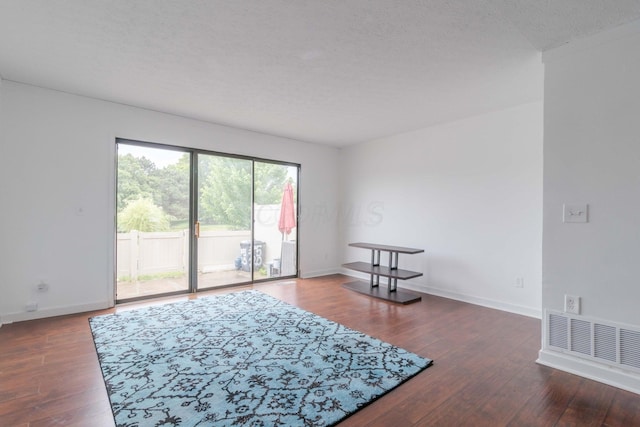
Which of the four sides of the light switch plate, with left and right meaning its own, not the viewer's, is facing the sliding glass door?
right

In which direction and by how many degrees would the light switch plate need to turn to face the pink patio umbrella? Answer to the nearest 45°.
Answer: approximately 90° to its right

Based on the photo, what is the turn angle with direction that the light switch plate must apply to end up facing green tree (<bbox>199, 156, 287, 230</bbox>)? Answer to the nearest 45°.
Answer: approximately 90° to its right

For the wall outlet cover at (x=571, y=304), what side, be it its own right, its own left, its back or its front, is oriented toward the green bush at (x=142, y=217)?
right

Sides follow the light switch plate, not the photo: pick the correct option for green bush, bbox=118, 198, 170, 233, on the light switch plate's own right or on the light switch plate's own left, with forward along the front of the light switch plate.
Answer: on the light switch plate's own right

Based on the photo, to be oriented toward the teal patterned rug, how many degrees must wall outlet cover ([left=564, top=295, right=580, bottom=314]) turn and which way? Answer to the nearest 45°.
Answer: approximately 45° to its right
